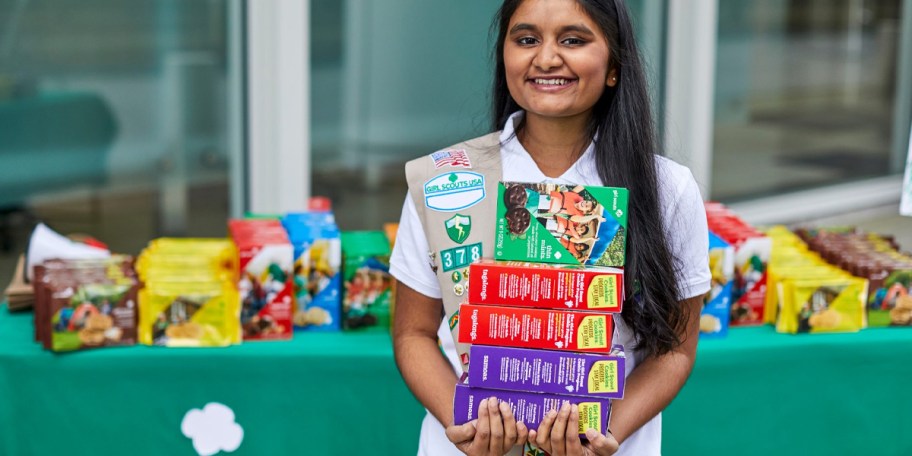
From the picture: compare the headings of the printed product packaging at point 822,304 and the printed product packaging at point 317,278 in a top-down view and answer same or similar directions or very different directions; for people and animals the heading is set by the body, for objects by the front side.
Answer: same or similar directions

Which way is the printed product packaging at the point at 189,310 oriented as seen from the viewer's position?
toward the camera

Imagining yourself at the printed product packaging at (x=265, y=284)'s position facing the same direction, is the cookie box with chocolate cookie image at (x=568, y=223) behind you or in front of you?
in front

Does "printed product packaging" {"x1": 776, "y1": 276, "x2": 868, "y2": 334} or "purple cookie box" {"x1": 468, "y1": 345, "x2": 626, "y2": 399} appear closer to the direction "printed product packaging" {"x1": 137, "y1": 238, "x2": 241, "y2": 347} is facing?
the purple cookie box

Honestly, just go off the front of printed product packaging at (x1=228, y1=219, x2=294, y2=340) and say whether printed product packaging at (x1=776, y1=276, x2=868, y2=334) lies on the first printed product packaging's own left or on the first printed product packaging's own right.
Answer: on the first printed product packaging's own left

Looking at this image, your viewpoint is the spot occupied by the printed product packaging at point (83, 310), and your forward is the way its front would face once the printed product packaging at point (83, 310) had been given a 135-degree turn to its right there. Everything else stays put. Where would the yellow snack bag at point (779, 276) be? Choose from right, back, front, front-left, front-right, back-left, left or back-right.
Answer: back-right

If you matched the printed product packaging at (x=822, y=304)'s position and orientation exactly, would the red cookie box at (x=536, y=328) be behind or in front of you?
in front

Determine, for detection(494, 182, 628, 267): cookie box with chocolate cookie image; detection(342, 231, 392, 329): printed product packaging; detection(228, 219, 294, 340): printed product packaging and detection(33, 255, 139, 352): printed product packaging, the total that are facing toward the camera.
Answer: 4

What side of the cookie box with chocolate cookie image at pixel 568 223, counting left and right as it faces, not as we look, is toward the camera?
front

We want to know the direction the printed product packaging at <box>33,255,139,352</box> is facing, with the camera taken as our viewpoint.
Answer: facing the viewer

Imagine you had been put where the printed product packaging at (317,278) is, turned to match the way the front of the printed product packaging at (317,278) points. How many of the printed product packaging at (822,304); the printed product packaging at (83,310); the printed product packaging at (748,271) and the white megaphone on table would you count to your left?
2

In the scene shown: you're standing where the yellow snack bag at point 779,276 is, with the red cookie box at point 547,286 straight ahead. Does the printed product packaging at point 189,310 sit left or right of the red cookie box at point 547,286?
right

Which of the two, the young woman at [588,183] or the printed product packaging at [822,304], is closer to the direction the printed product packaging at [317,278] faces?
the young woman

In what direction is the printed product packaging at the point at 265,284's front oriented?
toward the camera

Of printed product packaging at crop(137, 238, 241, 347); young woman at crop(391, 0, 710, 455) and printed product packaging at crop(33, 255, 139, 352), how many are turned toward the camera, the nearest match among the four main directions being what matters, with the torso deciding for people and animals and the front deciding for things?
3

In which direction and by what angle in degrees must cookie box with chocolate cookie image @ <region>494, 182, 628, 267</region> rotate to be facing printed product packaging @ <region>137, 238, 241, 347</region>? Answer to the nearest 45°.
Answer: approximately 135° to its right

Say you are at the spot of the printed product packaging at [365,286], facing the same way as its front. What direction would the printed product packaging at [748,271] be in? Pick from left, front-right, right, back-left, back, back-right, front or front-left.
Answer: left
